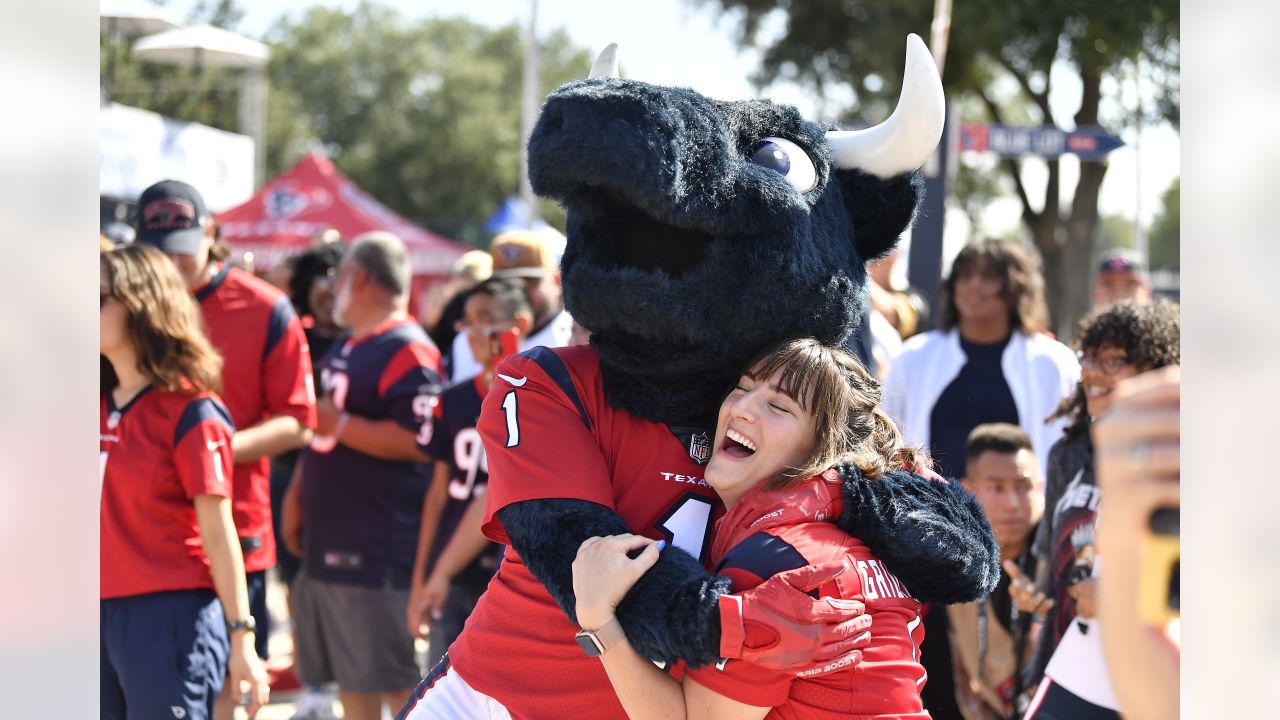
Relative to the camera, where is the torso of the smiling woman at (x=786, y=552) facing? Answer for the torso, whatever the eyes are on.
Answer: to the viewer's left

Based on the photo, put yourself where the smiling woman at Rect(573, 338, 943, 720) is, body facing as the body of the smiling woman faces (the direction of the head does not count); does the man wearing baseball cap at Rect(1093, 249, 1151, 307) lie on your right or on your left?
on your right

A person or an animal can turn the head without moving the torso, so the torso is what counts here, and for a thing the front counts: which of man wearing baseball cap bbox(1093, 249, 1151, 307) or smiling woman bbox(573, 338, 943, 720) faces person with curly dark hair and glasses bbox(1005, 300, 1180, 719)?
the man wearing baseball cap

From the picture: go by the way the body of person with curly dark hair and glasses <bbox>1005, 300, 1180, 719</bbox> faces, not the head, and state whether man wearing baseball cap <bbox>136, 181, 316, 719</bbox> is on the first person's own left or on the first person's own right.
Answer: on the first person's own right

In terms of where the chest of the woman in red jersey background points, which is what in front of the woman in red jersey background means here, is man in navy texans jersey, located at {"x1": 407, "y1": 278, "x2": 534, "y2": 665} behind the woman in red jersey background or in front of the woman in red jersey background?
behind

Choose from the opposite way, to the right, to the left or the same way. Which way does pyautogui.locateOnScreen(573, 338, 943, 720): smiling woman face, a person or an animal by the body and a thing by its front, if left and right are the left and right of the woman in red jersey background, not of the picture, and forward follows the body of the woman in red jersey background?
to the right

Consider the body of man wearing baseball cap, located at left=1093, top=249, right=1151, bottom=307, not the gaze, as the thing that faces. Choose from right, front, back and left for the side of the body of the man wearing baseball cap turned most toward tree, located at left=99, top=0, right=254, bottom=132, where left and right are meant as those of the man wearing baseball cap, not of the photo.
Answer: right

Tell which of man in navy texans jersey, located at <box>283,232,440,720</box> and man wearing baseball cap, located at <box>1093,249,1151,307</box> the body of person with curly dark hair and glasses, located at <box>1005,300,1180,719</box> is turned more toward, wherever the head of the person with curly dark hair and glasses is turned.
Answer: the man in navy texans jersey

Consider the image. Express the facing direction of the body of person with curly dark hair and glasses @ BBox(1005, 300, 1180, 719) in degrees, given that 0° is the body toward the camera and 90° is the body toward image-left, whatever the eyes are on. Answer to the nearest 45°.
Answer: approximately 45°

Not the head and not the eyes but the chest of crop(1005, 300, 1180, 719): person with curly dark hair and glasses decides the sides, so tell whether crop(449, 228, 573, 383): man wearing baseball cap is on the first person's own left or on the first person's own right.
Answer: on the first person's own right

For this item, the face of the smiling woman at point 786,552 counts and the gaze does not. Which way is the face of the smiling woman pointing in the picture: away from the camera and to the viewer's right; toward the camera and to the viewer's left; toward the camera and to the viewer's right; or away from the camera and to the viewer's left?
toward the camera and to the viewer's left

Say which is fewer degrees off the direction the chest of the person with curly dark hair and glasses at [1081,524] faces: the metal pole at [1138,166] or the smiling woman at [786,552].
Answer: the smiling woman

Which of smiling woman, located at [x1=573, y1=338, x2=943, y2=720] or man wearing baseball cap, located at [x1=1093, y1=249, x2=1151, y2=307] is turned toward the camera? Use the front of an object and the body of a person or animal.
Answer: the man wearing baseball cap

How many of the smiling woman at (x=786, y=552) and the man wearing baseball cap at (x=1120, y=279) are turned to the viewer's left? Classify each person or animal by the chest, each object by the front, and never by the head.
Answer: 1

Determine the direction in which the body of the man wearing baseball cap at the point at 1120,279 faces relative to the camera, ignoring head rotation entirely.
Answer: toward the camera

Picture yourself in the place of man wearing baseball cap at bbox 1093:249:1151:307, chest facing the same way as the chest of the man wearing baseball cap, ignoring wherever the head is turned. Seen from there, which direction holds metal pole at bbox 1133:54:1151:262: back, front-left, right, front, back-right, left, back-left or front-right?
back
